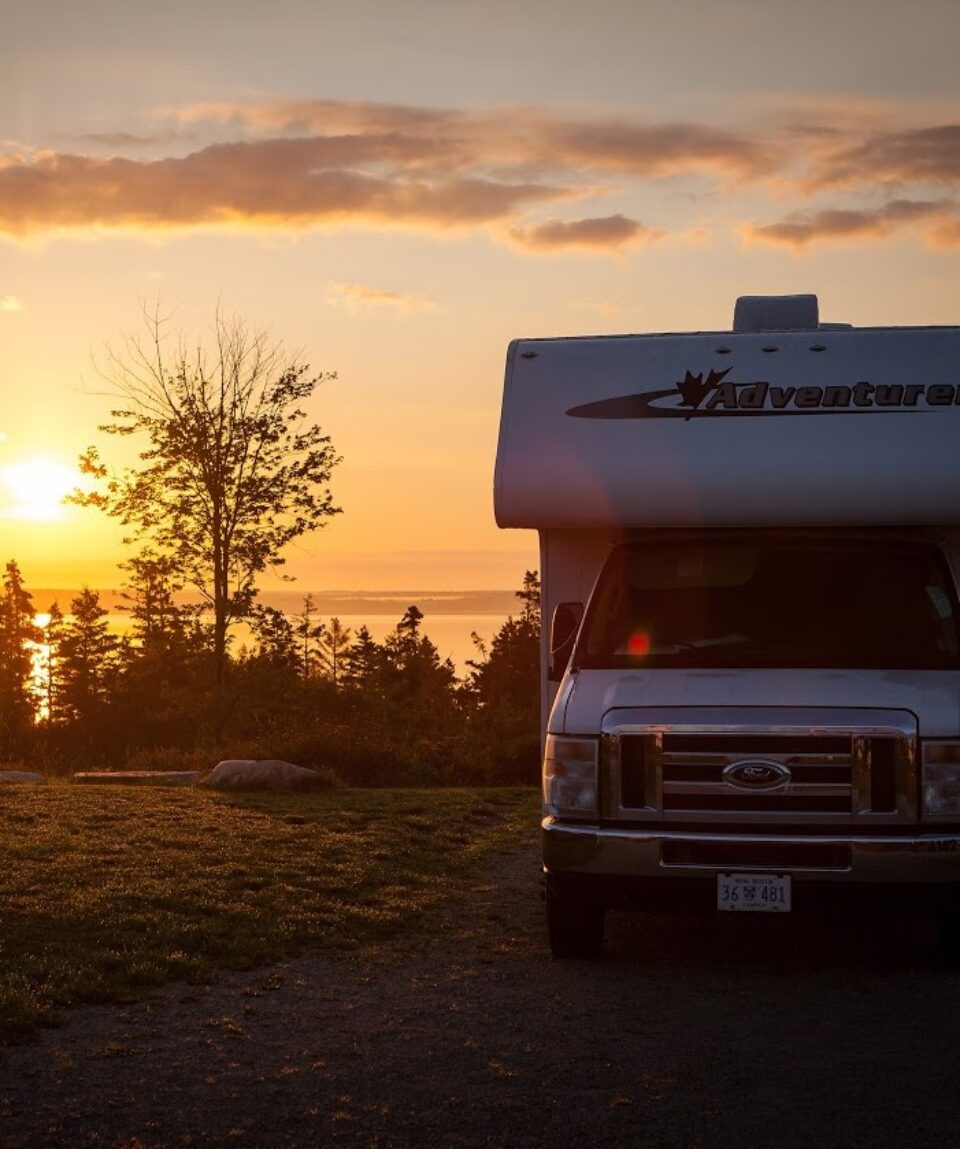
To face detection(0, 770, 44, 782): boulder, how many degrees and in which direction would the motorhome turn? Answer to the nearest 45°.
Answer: approximately 135° to its right

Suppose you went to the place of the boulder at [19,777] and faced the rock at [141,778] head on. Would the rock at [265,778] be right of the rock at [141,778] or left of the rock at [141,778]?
right

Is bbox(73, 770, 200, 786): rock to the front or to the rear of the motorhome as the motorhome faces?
to the rear

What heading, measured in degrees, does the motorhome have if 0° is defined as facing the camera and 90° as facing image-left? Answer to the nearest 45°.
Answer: approximately 0°
